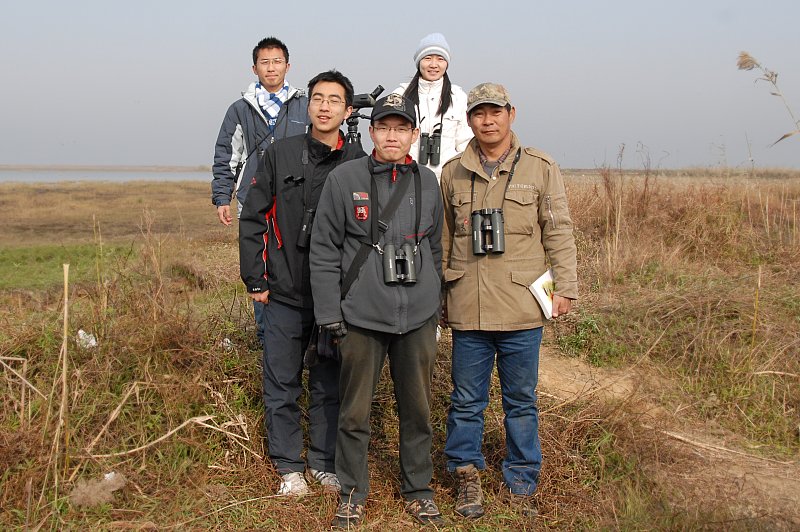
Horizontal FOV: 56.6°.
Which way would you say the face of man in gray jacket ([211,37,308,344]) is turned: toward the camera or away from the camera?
toward the camera

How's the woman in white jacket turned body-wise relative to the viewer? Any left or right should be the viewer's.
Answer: facing the viewer

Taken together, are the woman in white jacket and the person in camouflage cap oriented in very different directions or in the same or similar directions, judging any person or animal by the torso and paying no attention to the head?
same or similar directions

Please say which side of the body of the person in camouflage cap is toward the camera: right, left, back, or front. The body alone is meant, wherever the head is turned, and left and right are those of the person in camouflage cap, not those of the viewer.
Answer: front

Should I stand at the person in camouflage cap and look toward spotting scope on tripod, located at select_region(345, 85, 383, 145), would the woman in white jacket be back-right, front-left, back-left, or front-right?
front-right

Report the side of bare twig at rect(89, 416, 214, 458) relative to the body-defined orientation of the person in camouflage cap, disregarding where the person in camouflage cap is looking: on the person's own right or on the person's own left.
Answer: on the person's own right

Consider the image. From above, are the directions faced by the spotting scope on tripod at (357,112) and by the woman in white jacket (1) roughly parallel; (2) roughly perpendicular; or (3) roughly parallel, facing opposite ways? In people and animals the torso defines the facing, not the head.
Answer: roughly perpendicular

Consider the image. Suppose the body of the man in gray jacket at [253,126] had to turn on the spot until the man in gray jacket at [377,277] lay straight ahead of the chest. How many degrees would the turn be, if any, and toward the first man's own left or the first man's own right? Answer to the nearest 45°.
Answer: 0° — they already face them

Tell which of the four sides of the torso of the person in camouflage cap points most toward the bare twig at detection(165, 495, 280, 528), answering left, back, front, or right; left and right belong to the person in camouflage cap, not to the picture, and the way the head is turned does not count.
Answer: right

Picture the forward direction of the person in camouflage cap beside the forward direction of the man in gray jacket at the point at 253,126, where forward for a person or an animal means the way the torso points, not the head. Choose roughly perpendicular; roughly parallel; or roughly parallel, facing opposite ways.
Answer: roughly parallel

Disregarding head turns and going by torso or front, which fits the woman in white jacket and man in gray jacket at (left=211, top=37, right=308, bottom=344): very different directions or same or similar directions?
same or similar directions

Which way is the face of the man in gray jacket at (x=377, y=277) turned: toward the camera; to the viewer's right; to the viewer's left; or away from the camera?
toward the camera
